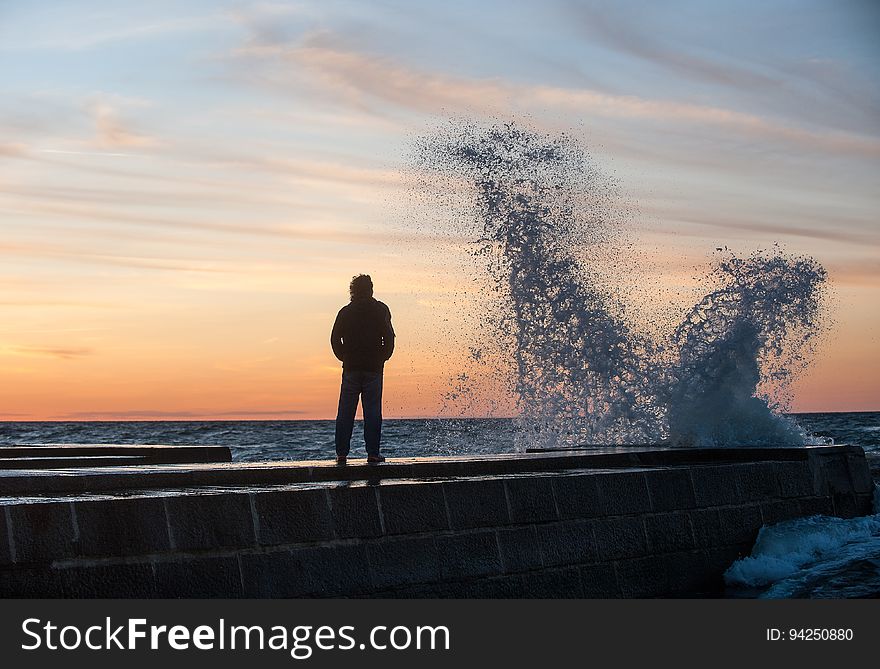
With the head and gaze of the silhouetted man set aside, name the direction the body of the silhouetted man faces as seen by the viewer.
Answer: away from the camera
